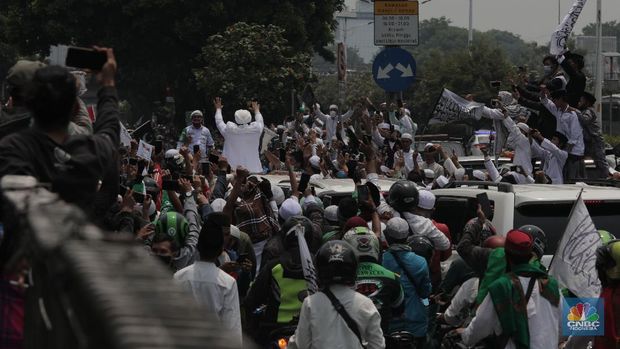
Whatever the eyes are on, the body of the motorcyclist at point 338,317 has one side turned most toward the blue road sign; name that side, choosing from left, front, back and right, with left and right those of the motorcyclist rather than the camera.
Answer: front

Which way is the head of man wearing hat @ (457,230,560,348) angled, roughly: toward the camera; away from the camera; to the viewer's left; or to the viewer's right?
away from the camera

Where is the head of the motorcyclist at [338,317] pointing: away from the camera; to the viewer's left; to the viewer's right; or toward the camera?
away from the camera

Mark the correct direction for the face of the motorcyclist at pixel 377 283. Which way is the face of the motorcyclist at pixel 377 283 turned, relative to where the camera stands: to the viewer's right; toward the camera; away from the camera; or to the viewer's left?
away from the camera

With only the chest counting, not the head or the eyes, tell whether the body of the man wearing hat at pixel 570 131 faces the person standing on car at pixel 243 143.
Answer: yes

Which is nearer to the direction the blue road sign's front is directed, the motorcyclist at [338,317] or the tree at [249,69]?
the motorcyclist

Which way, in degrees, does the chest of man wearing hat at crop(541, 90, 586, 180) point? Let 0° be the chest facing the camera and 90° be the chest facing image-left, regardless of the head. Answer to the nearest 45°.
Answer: approximately 90°

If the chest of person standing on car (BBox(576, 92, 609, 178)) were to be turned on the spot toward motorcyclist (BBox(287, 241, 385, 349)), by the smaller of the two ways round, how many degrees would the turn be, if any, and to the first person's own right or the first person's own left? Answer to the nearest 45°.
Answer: approximately 90° to the first person's own left

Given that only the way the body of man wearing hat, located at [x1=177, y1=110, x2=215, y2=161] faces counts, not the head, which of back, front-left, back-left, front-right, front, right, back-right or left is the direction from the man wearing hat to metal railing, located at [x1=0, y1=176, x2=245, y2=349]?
front

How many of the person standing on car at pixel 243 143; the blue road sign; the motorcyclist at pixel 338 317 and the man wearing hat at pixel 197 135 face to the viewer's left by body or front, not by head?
0

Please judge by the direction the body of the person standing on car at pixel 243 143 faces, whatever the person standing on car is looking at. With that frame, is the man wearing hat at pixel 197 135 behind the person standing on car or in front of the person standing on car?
in front

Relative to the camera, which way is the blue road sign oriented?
toward the camera

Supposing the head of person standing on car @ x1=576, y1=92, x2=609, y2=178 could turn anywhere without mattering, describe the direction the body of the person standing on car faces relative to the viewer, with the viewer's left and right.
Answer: facing to the left of the viewer

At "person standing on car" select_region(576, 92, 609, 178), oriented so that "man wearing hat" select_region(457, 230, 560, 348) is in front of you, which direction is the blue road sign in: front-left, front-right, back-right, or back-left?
back-right
